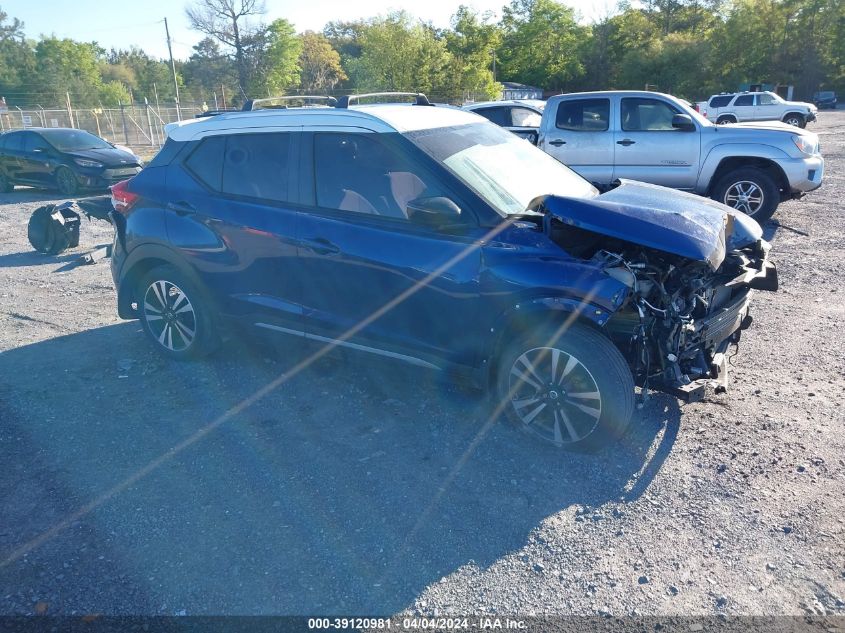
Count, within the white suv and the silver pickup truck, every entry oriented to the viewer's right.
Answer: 2

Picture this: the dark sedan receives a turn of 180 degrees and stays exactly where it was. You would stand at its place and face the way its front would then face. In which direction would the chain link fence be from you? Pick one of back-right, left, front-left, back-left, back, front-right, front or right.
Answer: front-right

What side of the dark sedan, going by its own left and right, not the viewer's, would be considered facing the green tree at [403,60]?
left

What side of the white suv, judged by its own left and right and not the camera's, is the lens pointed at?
right

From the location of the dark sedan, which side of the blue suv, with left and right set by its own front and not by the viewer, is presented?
back

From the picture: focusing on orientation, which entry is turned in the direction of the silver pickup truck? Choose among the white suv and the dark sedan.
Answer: the dark sedan

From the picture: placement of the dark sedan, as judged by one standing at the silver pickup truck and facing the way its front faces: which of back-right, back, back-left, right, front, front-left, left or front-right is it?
back

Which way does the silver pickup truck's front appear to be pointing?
to the viewer's right
